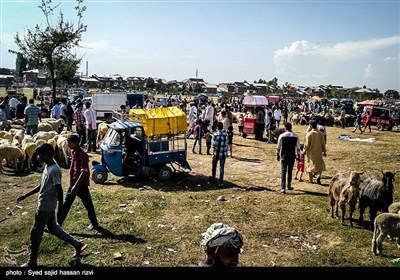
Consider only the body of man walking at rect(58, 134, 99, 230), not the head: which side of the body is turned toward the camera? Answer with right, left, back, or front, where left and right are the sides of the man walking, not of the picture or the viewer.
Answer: left

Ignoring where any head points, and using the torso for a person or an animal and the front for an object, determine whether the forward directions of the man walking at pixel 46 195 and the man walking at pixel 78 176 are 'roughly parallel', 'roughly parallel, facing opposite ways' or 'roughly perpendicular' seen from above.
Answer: roughly parallel

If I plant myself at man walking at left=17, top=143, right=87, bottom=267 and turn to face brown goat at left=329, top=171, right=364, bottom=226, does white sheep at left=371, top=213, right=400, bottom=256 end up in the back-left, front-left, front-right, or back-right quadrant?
front-right

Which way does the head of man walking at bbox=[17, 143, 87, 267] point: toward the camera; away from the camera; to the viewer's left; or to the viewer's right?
to the viewer's left

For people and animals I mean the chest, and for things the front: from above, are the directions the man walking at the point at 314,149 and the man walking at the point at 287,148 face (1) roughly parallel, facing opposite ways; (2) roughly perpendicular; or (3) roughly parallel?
roughly parallel

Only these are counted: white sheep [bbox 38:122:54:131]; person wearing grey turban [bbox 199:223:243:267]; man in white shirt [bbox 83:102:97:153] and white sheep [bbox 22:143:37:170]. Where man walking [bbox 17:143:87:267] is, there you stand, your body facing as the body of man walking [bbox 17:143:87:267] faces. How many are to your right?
3

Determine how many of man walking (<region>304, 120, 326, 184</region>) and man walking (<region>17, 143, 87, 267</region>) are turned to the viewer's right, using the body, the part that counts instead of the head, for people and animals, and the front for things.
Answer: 0

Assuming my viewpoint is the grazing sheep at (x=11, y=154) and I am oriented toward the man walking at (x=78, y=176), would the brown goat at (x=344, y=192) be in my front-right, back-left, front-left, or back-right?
front-left
